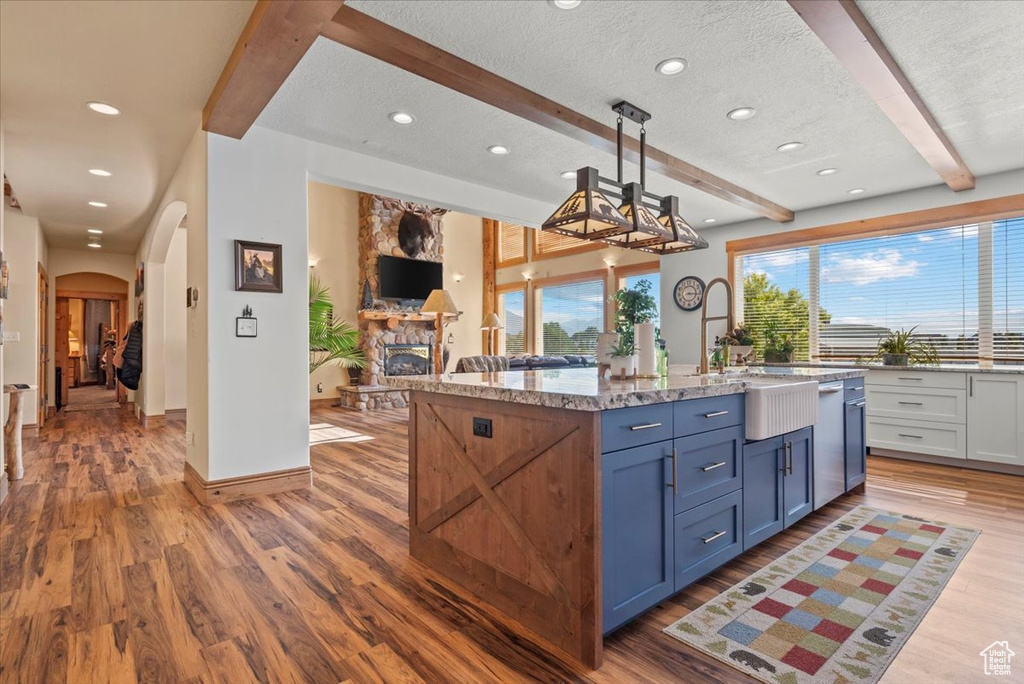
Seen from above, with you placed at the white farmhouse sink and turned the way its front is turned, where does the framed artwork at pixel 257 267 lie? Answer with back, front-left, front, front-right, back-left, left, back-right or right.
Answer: back-right

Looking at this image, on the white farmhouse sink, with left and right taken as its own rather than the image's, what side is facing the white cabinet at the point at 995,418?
left

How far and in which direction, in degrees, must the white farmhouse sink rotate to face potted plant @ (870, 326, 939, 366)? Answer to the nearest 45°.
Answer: approximately 135° to its left

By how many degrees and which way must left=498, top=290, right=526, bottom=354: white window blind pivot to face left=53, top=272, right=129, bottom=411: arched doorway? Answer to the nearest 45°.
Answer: approximately 45° to its right

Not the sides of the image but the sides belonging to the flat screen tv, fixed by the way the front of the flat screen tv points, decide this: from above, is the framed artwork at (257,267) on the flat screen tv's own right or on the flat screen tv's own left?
on the flat screen tv's own right

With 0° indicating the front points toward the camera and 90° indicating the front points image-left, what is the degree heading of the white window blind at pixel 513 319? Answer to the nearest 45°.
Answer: approximately 45°

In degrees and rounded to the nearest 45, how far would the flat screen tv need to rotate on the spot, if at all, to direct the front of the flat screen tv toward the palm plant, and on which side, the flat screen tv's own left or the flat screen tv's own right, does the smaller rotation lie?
approximately 90° to the flat screen tv's own right

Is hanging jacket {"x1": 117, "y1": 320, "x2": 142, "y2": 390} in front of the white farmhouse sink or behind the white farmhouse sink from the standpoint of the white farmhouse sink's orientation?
behind

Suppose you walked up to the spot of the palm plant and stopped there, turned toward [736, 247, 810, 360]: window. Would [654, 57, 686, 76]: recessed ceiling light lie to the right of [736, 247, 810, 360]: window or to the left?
right

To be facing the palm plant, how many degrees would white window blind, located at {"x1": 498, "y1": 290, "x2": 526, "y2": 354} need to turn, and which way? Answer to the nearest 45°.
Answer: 0° — it already faces it
